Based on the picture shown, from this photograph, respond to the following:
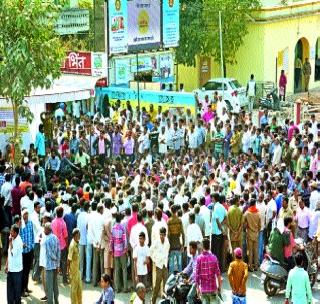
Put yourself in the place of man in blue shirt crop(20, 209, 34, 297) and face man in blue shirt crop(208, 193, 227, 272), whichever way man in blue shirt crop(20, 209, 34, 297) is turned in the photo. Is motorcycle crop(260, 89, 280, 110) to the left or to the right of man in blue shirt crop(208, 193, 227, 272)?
left

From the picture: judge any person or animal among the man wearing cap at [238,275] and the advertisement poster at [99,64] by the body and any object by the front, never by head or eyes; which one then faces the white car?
the man wearing cap

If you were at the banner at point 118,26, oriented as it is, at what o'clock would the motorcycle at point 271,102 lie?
The motorcycle is roughly at 9 o'clock from the banner.

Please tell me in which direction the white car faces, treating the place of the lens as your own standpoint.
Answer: facing away from the viewer and to the left of the viewer

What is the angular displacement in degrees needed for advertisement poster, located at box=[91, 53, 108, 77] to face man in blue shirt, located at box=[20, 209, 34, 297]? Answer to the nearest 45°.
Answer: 0° — it already faces them

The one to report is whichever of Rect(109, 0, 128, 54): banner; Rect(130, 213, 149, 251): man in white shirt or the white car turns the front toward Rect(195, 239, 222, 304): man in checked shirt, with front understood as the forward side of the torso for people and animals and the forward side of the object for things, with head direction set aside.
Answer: the banner

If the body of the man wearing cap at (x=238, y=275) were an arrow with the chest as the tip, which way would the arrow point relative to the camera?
away from the camera

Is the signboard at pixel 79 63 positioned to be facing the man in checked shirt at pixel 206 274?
yes

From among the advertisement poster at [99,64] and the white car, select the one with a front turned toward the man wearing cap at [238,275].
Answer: the advertisement poster

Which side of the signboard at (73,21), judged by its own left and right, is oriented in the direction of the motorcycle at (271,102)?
left

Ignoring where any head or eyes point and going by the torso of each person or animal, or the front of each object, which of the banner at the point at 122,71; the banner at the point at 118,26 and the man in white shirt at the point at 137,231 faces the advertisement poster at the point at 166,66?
the man in white shirt
